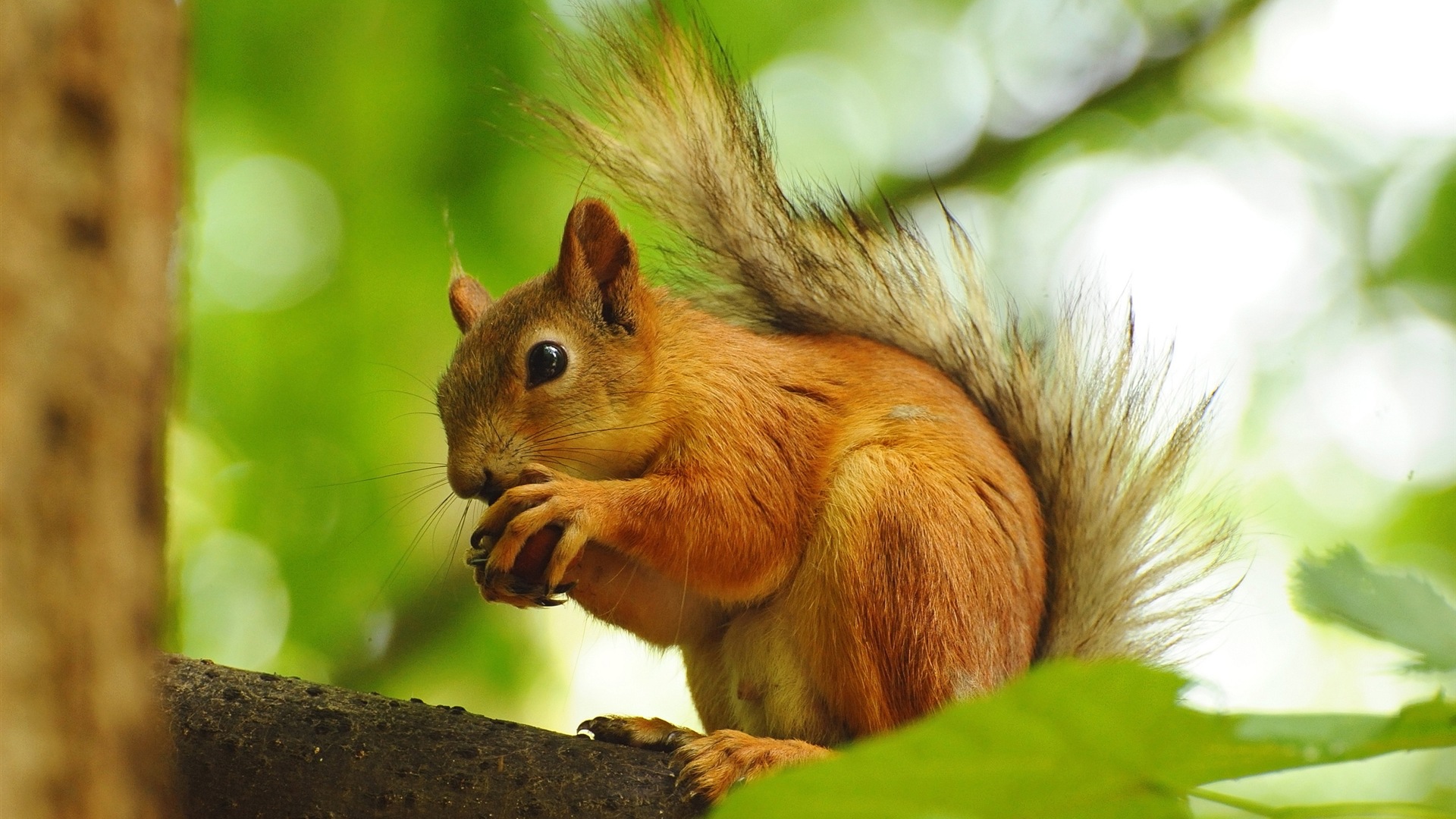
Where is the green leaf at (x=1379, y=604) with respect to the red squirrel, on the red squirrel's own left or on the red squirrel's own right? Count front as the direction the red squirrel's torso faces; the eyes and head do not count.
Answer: on the red squirrel's own left

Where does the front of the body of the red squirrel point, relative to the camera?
to the viewer's left

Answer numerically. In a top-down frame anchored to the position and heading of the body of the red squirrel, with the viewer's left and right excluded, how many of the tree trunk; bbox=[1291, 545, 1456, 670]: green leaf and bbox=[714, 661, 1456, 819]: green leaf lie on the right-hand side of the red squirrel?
0

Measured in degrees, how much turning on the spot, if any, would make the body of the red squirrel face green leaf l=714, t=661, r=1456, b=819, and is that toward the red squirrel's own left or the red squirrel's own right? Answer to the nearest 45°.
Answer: approximately 90° to the red squirrel's own left

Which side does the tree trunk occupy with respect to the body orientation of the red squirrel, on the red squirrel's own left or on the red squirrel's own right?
on the red squirrel's own left
